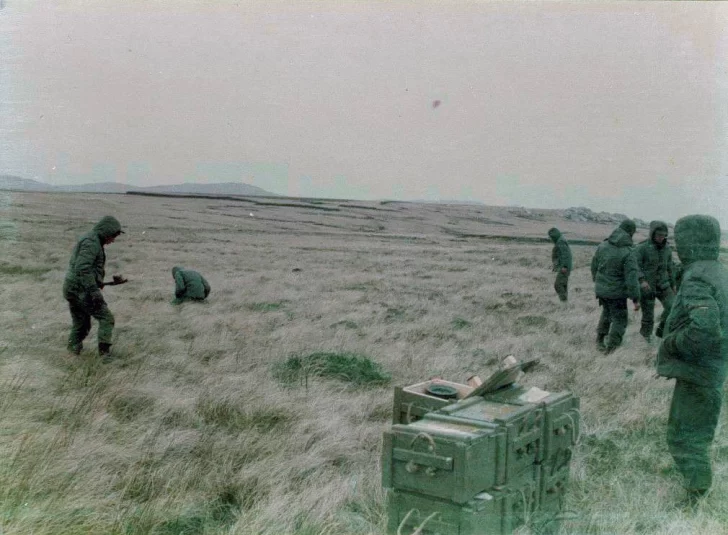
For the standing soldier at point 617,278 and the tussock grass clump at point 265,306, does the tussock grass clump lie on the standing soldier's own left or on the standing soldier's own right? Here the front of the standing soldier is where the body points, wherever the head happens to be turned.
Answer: on the standing soldier's own left

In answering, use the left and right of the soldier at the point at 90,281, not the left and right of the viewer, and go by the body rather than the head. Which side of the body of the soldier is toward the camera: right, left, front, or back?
right

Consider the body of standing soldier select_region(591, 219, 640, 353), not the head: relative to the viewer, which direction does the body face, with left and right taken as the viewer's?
facing away from the viewer and to the right of the viewer

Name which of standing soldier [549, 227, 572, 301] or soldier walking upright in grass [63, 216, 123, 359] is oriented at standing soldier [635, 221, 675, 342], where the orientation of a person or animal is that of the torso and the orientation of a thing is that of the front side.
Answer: the soldier walking upright in grass

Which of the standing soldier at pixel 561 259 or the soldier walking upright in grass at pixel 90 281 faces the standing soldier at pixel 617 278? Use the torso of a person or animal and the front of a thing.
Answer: the soldier walking upright in grass

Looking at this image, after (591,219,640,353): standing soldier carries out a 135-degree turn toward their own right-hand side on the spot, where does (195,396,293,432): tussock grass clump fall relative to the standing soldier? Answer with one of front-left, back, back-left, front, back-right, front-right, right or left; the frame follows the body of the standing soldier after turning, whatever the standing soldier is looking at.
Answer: front-right

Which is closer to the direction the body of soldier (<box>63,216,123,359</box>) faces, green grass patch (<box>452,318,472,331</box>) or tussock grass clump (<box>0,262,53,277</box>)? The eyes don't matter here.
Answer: the green grass patch

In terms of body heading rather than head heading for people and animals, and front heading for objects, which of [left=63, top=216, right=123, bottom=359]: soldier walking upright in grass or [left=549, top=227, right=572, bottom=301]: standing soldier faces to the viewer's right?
the soldier walking upright in grass

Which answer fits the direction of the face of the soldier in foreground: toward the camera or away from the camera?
away from the camera

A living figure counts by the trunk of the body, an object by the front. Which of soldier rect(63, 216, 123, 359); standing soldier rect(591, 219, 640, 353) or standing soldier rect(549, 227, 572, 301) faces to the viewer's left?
standing soldier rect(549, 227, 572, 301)

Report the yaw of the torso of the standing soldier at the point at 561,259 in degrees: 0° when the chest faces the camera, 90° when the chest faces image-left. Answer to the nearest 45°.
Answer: approximately 90°

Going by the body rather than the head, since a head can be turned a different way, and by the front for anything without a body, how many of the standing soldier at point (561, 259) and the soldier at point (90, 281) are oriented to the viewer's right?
1

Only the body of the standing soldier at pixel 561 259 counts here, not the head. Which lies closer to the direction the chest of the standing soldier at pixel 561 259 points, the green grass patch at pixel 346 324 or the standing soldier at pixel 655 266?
the green grass patch
